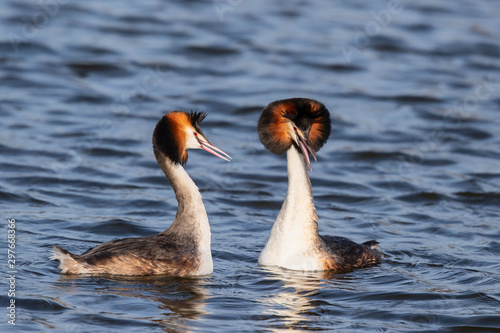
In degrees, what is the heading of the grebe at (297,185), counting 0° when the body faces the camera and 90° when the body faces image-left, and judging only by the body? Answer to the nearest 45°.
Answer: approximately 45°
